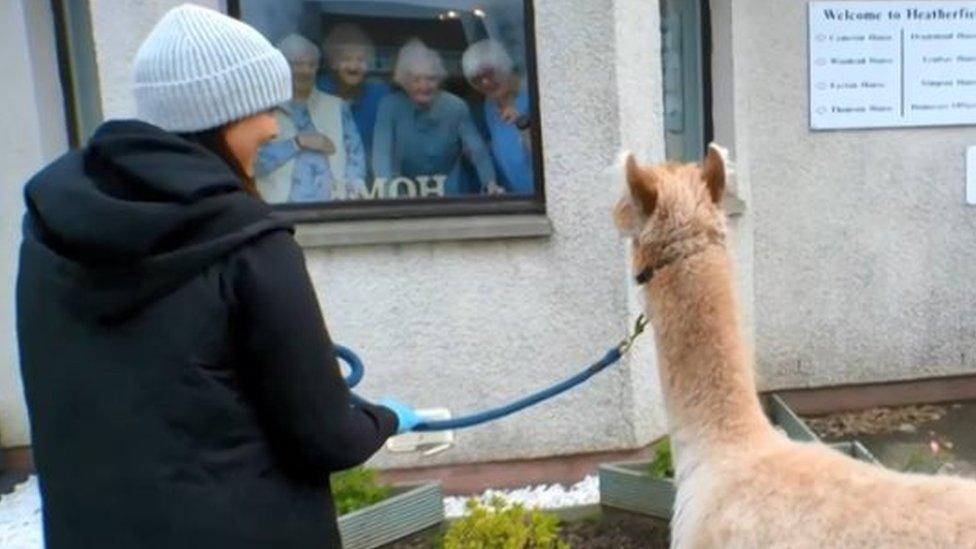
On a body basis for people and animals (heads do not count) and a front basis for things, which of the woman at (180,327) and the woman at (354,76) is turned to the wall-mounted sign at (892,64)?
the woman at (180,327)

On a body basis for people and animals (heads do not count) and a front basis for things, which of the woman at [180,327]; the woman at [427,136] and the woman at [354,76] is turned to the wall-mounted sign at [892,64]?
the woman at [180,327]

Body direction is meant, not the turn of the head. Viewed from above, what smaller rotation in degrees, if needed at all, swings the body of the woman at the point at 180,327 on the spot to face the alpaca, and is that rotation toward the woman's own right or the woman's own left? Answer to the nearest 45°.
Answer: approximately 45° to the woman's own right

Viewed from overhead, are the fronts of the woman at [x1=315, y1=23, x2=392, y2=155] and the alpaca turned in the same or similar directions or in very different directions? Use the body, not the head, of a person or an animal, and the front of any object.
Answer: very different directions

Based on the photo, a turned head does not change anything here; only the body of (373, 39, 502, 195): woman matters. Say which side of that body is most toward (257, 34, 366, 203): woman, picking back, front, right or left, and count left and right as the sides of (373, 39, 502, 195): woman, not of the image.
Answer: right

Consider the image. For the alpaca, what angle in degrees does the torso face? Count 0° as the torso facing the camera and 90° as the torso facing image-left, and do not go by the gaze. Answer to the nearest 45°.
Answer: approximately 135°

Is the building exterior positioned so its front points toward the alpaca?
yes

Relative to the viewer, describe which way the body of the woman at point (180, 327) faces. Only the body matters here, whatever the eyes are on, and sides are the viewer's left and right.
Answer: facing away from the viewer and to the right of the viewer

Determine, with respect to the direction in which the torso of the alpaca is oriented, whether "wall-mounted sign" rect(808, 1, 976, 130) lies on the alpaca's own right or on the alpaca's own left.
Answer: on the alpaca's own right
